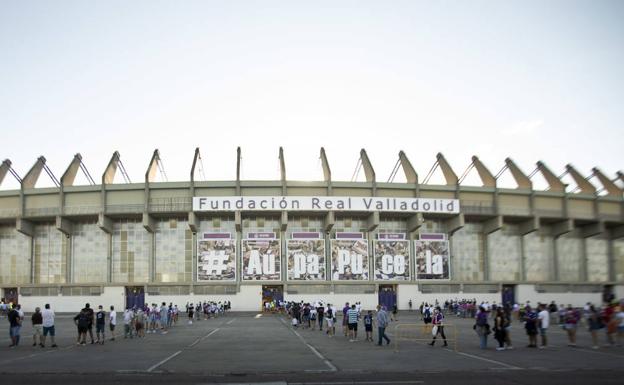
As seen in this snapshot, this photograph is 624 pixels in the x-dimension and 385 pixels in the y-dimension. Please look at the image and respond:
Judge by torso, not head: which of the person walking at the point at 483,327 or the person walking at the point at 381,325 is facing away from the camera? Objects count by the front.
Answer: the person walking at the point at 483,327

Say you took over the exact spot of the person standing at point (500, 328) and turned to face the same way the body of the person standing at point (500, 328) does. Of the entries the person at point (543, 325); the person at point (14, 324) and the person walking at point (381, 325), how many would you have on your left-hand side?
2

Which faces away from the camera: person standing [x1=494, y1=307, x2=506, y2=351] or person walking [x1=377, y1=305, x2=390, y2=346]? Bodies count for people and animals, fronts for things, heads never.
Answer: person standing [x1=494, y1=307, x2=506, y2=351]

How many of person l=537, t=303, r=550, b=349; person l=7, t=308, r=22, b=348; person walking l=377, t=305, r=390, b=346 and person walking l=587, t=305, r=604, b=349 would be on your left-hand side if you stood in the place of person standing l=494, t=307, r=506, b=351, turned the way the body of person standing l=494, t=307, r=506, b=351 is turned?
2

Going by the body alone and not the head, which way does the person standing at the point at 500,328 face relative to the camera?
away from the camera

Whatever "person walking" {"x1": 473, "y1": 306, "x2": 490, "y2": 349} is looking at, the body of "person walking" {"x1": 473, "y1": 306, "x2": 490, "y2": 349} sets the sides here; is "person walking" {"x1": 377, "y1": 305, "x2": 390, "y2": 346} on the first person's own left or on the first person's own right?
on the first person's own left

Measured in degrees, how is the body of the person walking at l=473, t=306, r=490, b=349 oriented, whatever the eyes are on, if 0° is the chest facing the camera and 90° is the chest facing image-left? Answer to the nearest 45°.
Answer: approximately 180°

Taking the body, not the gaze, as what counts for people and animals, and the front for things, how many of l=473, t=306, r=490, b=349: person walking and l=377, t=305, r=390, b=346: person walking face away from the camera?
1

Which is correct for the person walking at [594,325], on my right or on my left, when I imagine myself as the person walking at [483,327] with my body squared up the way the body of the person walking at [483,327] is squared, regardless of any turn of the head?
on my right
